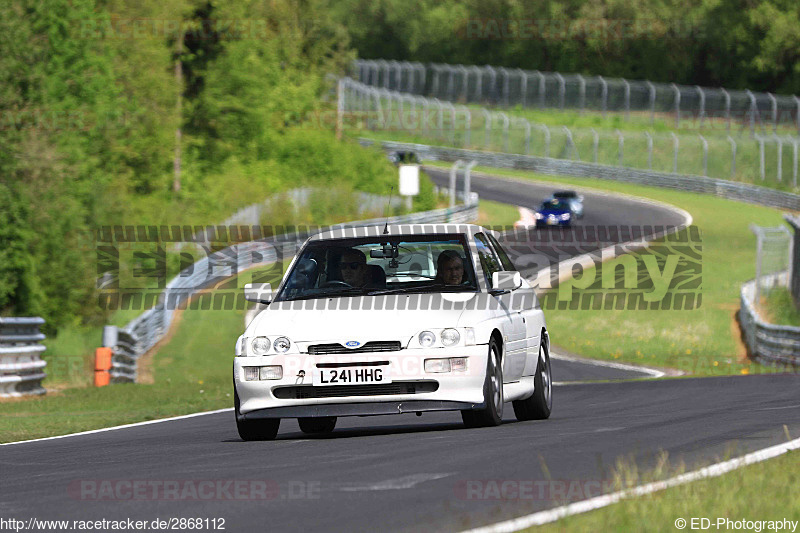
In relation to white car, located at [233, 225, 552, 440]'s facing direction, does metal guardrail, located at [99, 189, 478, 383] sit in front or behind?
behind

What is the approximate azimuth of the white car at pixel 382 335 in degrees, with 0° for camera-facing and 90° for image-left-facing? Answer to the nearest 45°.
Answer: approximately 0°

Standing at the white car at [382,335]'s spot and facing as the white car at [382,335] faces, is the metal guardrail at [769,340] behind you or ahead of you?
behind

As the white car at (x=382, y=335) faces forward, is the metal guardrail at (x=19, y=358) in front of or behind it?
behind

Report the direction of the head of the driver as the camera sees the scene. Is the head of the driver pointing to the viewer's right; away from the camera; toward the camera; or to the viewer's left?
toward the camera

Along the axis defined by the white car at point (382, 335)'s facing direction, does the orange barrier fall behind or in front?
behind

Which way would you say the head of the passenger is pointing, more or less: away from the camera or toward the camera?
toward the camera

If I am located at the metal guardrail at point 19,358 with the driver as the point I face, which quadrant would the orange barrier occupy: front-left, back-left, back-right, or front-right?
back-left
